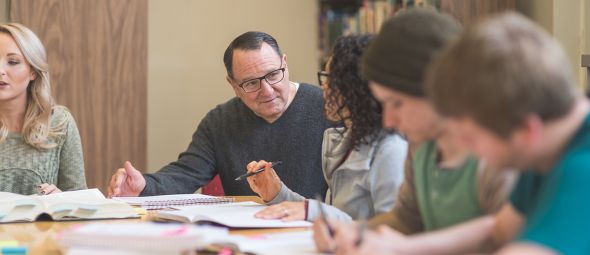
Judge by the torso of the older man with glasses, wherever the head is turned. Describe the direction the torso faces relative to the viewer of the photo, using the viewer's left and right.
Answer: facing the viewer

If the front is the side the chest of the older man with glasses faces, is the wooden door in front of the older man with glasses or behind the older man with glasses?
behind

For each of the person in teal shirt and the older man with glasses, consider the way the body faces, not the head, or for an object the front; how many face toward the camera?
1

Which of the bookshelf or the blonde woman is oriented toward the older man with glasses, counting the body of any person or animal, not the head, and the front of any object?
the bookshelf

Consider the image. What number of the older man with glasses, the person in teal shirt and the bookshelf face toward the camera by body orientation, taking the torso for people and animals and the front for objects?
2

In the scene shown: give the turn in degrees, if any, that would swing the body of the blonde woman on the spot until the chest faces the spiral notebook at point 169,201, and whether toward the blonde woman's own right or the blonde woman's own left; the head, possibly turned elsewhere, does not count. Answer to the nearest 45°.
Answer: approximately 90° to the blonde woman's own left

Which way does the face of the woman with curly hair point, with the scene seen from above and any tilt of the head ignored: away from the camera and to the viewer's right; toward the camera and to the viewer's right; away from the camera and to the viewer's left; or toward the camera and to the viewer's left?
away from the camera and to the viewer's left

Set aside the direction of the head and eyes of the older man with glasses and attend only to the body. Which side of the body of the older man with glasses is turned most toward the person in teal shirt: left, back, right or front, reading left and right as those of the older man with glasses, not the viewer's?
front

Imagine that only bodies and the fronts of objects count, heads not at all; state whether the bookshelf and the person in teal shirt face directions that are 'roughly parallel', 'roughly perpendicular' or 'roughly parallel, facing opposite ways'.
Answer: roughly perpendicular

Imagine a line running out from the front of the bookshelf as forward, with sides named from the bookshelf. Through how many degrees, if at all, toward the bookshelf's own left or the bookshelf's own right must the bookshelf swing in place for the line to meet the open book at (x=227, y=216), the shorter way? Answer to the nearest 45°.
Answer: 0° — it already faces it

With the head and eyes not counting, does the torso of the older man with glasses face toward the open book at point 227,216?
yes

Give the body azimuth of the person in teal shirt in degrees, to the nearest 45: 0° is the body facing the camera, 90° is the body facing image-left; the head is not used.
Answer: approximately 90°

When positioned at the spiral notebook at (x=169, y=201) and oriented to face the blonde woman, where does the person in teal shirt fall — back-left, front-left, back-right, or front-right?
back-left
